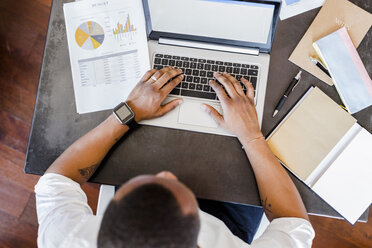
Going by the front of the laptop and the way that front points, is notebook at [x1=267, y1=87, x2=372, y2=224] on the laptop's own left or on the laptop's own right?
on the laptop's own left

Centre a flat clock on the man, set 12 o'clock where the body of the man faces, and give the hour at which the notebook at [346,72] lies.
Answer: The notebook is roughly at 2 o'clock from the man.

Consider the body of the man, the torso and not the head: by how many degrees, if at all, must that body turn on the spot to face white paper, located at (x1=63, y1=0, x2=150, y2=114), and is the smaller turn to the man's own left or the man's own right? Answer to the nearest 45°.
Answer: approximately 45° to the man's own left

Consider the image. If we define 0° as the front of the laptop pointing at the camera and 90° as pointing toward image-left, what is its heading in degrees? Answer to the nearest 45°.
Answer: approximately 0°

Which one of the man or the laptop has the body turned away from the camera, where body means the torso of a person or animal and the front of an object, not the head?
the man

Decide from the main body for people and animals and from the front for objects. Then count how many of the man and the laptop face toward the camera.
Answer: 1

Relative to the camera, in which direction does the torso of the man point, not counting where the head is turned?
away from the camera

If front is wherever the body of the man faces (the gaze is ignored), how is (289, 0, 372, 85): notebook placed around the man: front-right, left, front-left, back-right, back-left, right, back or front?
front-right

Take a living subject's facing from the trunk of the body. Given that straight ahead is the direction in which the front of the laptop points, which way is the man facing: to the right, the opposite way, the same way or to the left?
the opposite way

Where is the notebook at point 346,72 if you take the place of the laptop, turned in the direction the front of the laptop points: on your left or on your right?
on your left

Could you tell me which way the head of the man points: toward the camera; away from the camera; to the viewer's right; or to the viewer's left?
away from the camera
